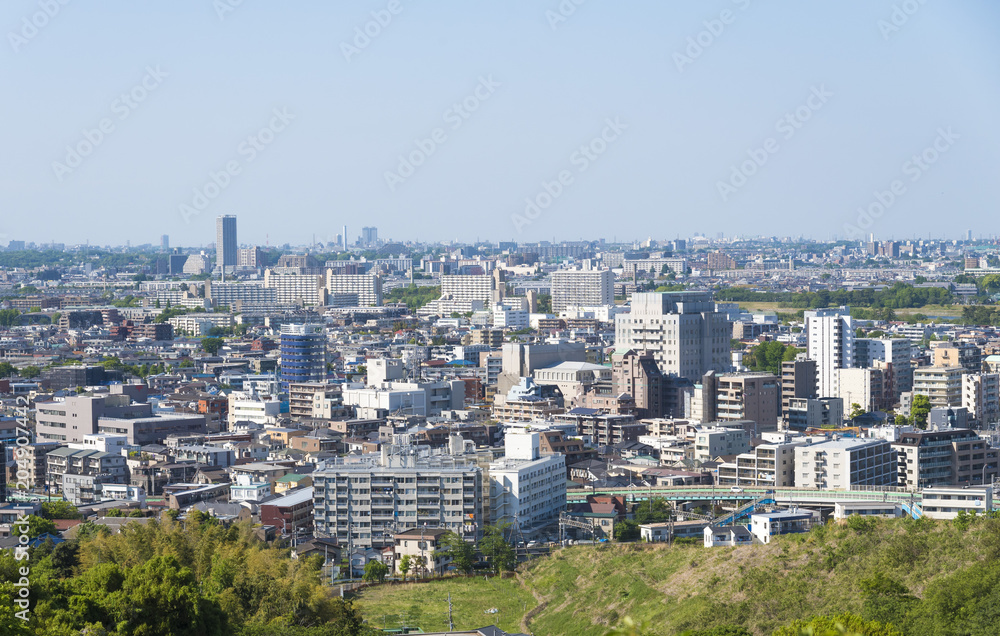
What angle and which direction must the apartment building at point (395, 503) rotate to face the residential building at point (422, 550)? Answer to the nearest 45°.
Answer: approximately 45° to its left

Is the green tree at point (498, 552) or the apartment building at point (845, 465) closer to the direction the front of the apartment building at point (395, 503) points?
the green tree

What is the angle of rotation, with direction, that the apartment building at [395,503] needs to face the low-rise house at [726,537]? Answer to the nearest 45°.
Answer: approximately 90° to its left

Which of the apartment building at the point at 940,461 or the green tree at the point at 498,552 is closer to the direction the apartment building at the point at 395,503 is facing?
the green tree

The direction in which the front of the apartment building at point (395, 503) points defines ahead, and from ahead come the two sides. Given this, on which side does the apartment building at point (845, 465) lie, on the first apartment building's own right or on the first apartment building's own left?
on the first apartment building's own left

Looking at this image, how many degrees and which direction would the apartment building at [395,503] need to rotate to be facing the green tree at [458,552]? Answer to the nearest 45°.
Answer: approximately 45° to its left

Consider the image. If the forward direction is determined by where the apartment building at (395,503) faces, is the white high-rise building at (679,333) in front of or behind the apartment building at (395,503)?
behind

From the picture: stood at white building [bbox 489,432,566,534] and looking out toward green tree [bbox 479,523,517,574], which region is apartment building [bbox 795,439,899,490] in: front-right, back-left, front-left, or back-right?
back-left

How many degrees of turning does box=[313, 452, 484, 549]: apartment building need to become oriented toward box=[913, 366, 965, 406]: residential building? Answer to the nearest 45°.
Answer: approximately 135° to its left

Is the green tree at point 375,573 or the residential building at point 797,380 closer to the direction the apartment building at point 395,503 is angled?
the green tree

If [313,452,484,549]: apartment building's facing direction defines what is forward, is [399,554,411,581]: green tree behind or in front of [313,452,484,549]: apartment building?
in front

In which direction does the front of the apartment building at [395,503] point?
toward the camera

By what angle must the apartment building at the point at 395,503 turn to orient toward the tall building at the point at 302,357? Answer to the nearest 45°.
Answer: approximately 180°

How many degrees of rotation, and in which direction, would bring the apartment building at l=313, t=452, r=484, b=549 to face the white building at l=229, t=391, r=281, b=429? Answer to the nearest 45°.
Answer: approximately 180°

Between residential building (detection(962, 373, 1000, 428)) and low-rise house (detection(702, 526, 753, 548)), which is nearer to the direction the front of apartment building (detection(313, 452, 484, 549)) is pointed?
the low-rise house

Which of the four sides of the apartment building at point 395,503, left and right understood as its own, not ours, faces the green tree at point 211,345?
back
